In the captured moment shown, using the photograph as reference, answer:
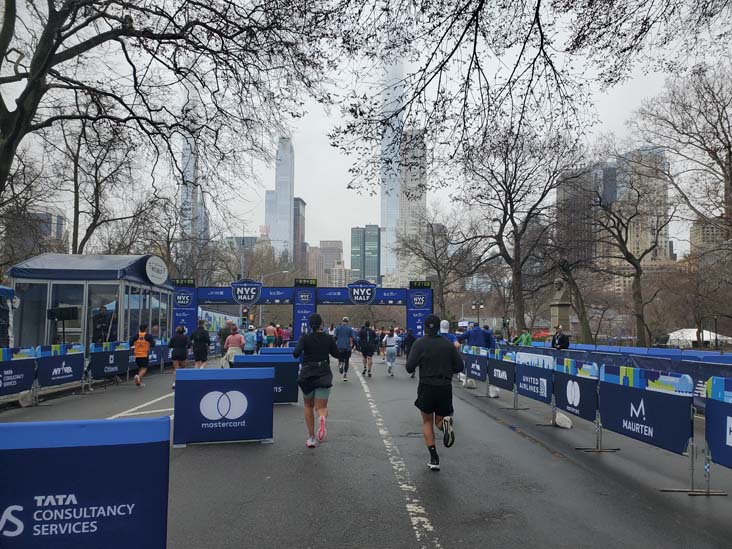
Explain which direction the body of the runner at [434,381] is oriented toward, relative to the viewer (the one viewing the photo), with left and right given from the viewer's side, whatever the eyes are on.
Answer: facing away from the viewer

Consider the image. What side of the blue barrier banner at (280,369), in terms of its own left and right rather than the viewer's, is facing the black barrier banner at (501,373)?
left

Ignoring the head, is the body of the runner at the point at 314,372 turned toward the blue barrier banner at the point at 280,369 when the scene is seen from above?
yes

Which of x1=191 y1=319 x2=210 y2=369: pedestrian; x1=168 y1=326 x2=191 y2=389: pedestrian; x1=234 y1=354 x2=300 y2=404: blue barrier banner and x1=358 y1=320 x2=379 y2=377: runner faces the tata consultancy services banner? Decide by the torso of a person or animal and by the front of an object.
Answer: the blue barrier banner

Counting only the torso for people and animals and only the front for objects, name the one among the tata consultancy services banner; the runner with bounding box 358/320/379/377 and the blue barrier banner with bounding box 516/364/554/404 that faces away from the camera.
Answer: the runner

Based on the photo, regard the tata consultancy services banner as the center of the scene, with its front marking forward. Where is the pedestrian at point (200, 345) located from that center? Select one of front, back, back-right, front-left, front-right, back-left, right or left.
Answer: back

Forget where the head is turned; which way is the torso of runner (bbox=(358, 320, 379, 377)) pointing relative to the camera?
away from the camera

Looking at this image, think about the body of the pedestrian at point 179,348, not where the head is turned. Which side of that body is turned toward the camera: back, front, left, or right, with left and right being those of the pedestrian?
back

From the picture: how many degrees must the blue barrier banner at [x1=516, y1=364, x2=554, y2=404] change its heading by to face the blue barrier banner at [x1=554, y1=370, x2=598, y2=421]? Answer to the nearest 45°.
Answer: approximately 45° to its left

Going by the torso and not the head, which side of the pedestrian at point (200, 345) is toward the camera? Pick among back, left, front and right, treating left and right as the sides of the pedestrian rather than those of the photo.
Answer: back

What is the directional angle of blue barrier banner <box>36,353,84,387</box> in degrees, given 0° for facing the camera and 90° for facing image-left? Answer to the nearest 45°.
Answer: approximately 315°

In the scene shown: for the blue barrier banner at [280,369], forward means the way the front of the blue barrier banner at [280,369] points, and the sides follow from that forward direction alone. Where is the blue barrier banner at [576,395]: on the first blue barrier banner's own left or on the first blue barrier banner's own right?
on the first blue barrier banner's own left

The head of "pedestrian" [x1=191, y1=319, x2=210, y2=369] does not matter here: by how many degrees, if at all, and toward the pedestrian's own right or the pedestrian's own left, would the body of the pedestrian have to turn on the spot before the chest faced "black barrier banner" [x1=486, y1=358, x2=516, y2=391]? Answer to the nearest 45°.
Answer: approximately 135° to the pedestrian's own right

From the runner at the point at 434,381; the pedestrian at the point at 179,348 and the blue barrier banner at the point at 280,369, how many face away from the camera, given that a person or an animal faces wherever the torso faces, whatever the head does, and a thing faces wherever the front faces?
2

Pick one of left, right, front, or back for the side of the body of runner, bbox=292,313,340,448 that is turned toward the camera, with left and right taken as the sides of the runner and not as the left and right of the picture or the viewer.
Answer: back

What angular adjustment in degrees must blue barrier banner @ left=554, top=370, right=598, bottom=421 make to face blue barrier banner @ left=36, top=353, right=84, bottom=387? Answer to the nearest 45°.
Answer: approximately 45° to its right

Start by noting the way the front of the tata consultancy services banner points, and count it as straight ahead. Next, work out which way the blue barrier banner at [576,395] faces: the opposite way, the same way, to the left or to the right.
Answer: to the right

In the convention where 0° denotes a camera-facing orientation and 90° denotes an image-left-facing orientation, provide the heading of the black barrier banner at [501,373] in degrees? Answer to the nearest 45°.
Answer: approximately 45°

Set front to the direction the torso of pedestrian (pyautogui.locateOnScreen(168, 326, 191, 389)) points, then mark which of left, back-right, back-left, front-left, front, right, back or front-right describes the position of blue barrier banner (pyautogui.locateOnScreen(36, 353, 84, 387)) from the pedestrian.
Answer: back-left

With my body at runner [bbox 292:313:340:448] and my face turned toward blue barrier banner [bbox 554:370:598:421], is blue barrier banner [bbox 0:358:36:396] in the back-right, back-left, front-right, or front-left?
back-left

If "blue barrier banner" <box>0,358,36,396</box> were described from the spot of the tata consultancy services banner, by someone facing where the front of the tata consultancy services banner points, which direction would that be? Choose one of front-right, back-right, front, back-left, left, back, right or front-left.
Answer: back
